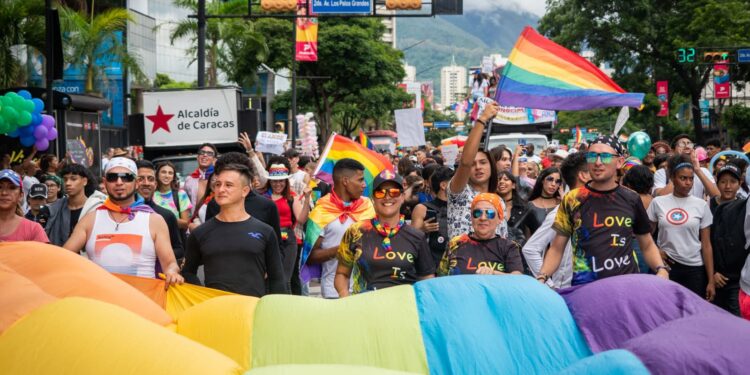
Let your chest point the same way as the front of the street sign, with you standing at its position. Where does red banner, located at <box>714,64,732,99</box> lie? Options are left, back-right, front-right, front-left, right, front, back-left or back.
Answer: back-left

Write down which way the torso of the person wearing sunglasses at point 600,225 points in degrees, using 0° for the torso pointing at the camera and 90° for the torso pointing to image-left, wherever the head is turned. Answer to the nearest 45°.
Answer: approximately 0°

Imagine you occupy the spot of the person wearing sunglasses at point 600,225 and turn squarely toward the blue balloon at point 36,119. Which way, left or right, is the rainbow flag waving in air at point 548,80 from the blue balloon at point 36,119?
right

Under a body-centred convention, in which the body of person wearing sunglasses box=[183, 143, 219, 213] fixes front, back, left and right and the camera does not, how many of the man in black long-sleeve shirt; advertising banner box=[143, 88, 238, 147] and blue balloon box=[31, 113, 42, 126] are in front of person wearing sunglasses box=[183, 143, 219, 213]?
1

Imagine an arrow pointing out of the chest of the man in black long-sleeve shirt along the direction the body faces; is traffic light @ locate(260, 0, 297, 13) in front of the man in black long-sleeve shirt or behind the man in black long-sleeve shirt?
behind

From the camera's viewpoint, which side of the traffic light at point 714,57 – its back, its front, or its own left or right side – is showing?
front

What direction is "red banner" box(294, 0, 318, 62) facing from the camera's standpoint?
toward the camera

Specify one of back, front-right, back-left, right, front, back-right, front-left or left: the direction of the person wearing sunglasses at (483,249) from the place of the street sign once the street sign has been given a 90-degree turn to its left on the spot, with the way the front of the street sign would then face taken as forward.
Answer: right
